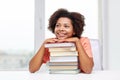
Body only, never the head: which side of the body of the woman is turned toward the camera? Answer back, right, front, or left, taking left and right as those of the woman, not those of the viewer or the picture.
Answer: front

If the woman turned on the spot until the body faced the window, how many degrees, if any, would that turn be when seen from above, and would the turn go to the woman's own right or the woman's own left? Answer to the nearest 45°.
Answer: approximately 180°
